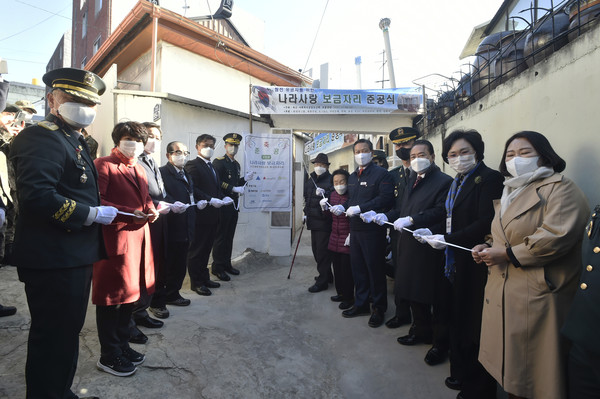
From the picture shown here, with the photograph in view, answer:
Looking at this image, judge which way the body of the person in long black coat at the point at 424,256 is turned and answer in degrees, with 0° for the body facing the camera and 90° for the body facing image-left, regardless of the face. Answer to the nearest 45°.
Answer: approximately 45°

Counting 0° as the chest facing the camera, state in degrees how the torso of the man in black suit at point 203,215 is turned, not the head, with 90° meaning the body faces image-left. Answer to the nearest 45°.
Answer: approximately 315°

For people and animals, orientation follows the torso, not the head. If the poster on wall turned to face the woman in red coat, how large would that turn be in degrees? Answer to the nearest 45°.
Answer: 0° — it already faces them

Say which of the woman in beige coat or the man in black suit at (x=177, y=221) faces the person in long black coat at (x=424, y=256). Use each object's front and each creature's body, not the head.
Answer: the man in black suit at (x=177, y=221)

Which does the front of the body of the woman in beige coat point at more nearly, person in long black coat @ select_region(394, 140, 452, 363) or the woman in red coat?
the woman in red coat

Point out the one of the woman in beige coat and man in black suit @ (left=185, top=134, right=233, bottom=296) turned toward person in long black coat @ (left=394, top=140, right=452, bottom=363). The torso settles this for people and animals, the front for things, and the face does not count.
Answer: man in black suit @ (left=185, top=134, right=233, bottom=296)

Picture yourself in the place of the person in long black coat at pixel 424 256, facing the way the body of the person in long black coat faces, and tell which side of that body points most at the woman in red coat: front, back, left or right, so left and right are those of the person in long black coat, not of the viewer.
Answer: front

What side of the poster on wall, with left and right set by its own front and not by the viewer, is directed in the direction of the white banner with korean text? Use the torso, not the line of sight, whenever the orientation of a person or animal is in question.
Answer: left

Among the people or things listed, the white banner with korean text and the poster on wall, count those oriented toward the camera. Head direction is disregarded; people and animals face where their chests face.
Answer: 2

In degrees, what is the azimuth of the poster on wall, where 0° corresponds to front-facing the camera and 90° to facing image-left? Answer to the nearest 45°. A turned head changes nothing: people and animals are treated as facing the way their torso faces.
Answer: approximately 0°
